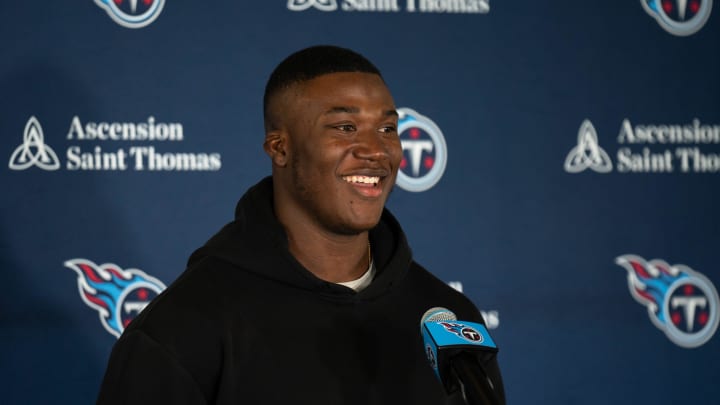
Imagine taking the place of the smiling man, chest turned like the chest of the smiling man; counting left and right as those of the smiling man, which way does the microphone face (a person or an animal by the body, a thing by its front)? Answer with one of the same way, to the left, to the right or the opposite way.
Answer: the opposite way

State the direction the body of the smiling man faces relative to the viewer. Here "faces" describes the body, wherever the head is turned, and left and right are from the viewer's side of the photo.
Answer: facing the viewer and to the right of the viewer

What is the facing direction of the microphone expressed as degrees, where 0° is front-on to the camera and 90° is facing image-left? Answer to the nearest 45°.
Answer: approximately 135°

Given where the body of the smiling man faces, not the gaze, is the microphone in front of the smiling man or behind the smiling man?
in front

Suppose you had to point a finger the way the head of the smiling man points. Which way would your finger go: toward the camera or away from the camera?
toward the camera

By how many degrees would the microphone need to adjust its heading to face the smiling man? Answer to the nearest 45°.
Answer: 0° — it already faces them
